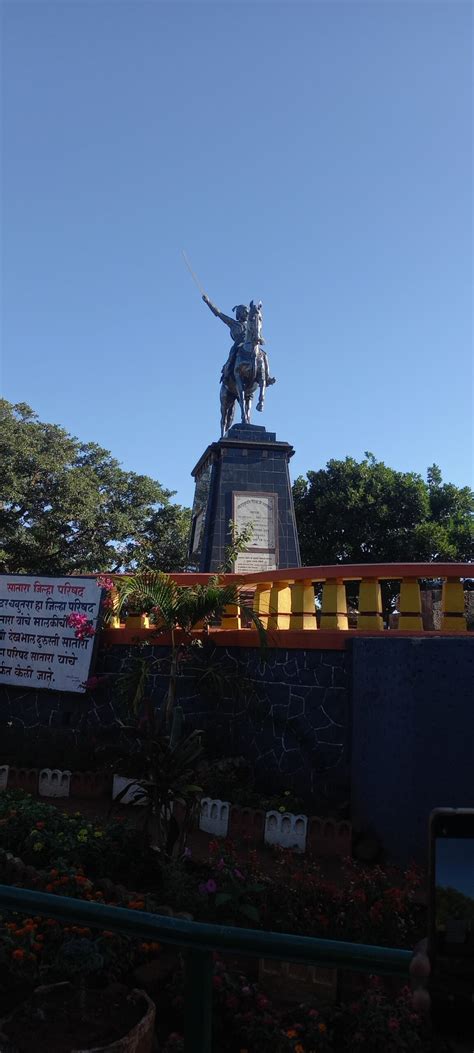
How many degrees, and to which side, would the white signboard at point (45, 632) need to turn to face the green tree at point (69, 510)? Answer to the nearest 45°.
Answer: approximately 180°

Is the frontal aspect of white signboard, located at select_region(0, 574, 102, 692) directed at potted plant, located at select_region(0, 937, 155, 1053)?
yes

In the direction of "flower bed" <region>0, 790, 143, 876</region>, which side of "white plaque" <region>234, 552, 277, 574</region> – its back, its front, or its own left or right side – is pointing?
front

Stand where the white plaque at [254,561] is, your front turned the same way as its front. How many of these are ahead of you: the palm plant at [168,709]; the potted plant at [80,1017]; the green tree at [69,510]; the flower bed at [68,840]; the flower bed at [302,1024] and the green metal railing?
5

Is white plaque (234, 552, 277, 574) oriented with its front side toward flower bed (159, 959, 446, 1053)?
yes

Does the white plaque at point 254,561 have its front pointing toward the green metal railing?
yes

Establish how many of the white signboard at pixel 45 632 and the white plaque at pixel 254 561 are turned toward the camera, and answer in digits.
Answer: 2

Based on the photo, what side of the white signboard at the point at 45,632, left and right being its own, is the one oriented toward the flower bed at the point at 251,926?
front

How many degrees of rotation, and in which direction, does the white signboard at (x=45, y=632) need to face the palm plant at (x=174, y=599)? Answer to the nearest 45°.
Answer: approximately 45° to its left

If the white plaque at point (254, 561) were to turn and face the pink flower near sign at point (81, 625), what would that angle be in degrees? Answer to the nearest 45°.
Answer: approximately 45° to its right

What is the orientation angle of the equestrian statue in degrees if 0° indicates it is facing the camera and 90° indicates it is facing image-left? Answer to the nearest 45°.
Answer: approximately 315°

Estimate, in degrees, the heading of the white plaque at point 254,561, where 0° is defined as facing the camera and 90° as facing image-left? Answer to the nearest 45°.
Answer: approximately 0°

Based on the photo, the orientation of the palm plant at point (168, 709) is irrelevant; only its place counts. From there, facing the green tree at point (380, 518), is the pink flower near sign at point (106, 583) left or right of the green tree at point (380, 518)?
left

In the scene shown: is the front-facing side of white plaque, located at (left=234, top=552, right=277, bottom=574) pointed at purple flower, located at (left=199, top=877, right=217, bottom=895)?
yes
